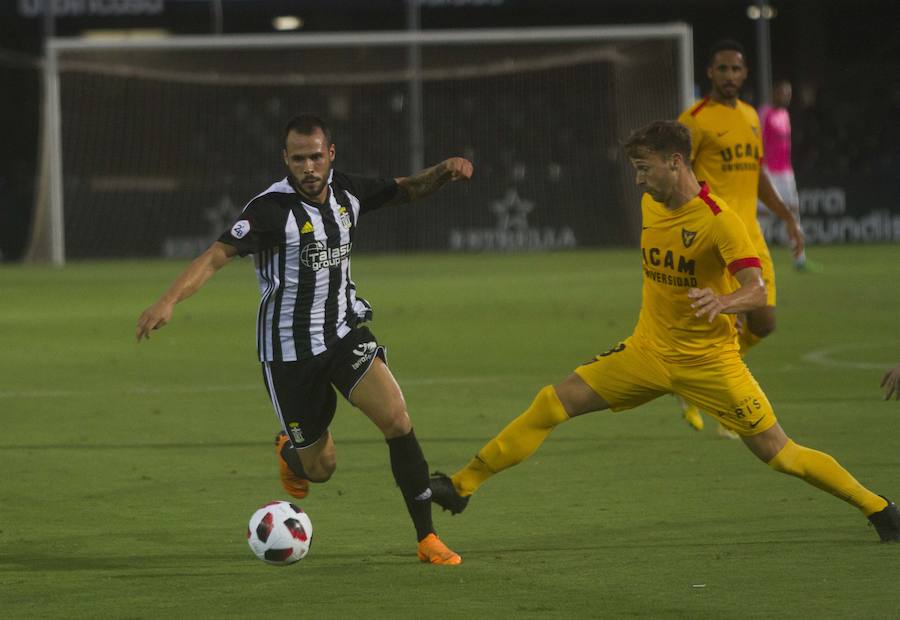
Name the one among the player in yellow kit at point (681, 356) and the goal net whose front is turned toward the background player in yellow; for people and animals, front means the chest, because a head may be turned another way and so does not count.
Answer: the goal net

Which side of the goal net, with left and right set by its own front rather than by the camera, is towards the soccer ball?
front

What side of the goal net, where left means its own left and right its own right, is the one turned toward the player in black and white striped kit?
front

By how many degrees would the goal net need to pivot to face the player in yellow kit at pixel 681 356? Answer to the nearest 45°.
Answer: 0° — it already faces them

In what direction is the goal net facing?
toward the camera

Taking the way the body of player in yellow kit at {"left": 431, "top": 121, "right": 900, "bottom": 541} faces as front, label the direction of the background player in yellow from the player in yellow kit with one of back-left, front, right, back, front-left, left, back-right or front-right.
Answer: back-right

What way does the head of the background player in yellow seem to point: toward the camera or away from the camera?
toward the camera

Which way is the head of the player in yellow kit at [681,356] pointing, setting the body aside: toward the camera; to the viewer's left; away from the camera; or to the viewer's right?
to the viewer's left

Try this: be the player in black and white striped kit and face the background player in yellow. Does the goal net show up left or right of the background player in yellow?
left

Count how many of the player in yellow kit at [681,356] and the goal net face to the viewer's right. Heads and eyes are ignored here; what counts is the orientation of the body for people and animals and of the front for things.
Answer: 0

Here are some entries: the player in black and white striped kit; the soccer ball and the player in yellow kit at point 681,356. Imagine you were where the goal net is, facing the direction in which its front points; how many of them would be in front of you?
3

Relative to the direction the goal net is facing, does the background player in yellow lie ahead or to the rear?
ahead

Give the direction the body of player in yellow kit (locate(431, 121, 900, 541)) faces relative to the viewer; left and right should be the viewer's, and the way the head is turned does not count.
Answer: facing the viewer and to the left of the viewer
